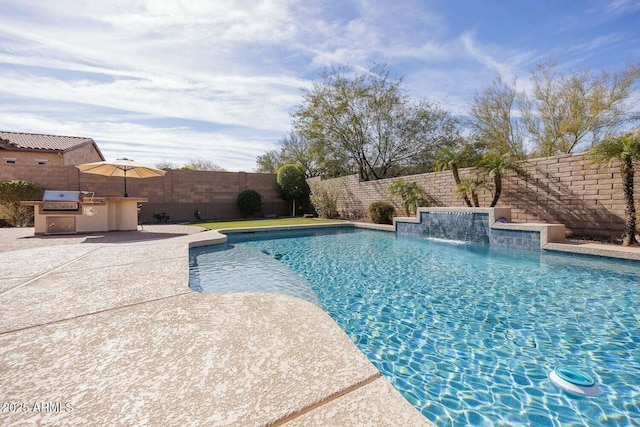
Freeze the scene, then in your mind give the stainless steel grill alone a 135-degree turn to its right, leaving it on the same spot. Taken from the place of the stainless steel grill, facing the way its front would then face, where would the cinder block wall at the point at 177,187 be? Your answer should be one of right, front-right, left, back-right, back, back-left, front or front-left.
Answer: right

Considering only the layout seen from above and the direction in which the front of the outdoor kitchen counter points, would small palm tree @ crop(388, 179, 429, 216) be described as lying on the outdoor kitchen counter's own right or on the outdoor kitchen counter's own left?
on the outdoor kitchen counter's own left

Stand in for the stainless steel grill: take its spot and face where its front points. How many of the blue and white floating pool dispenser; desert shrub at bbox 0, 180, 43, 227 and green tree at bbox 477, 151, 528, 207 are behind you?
1

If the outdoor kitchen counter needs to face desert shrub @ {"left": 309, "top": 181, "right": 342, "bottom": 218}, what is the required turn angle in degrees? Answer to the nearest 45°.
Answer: approximately 90° to its left

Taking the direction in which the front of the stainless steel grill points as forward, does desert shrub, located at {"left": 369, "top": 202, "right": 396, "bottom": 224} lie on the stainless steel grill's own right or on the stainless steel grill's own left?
on the stainless steel grill's own left

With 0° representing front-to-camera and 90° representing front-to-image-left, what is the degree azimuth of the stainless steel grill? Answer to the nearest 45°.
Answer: approximately 0°

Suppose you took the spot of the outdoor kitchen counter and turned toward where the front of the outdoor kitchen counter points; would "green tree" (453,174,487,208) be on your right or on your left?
on your left

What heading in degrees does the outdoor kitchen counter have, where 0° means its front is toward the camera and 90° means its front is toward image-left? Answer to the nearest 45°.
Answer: approximately 0°

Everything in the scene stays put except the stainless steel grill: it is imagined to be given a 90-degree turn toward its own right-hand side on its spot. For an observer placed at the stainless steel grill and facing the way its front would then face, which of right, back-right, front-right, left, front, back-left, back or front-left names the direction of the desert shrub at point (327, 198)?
back

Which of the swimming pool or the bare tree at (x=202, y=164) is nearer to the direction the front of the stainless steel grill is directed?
the swimming pool
